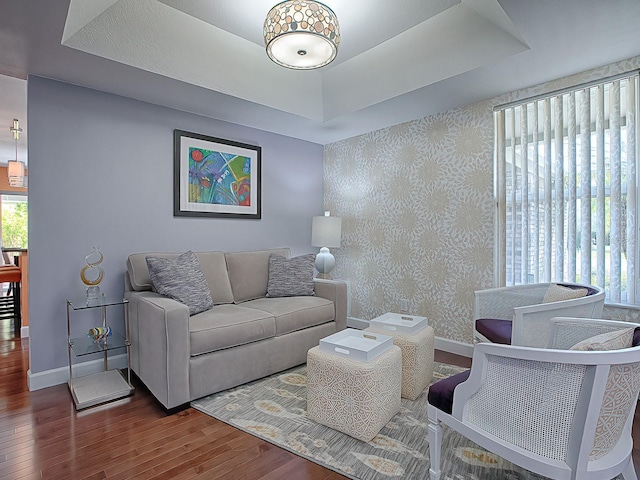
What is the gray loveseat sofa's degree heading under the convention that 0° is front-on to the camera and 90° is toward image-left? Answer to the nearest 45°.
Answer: approximately 315°

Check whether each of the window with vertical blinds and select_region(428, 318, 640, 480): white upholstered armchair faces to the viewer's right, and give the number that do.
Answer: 0

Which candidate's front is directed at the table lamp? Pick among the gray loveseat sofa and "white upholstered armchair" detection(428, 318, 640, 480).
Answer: the white upholstered armchair

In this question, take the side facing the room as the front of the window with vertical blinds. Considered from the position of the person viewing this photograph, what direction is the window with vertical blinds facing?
facing the viewer and to the left of the viewer

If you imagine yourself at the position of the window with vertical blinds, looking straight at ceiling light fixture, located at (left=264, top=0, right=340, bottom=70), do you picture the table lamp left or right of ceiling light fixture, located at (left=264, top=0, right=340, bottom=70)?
right

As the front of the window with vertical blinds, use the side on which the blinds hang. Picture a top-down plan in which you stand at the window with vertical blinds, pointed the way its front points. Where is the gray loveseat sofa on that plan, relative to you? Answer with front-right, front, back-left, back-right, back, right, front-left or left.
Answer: front

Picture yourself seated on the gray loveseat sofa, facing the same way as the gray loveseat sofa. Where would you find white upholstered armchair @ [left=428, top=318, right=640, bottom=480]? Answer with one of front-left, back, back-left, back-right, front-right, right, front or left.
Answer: front

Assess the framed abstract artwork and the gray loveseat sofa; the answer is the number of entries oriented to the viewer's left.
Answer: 0

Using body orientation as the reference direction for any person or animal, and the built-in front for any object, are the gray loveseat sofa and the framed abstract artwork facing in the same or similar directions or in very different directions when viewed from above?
same or similar directions

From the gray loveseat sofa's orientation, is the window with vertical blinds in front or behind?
in front

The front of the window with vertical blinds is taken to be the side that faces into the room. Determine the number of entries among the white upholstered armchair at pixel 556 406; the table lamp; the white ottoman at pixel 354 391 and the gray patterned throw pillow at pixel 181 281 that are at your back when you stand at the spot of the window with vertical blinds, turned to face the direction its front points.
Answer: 0

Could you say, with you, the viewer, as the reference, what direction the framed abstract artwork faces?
facing the viewer and to the right of the viewer

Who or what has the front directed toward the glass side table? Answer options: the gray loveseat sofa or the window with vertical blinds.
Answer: the window with vertical blinds

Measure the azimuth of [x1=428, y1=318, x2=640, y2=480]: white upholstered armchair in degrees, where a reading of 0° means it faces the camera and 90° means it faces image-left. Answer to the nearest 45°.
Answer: approximately 135°

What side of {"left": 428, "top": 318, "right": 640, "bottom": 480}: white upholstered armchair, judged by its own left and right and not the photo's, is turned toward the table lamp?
front

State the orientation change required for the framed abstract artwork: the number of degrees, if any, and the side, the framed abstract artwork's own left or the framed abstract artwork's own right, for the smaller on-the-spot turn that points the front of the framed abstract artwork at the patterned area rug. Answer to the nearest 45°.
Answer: approximately 45° to the framed abstract artwork's own right

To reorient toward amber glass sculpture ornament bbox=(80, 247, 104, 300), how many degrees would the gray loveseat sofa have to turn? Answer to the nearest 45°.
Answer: approximately 135° to its right

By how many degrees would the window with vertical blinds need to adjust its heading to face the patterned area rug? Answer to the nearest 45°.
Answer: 0° — it already faces it

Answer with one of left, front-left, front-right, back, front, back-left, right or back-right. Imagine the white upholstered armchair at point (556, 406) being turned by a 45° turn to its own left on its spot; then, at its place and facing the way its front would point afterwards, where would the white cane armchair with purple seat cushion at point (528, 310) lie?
right
